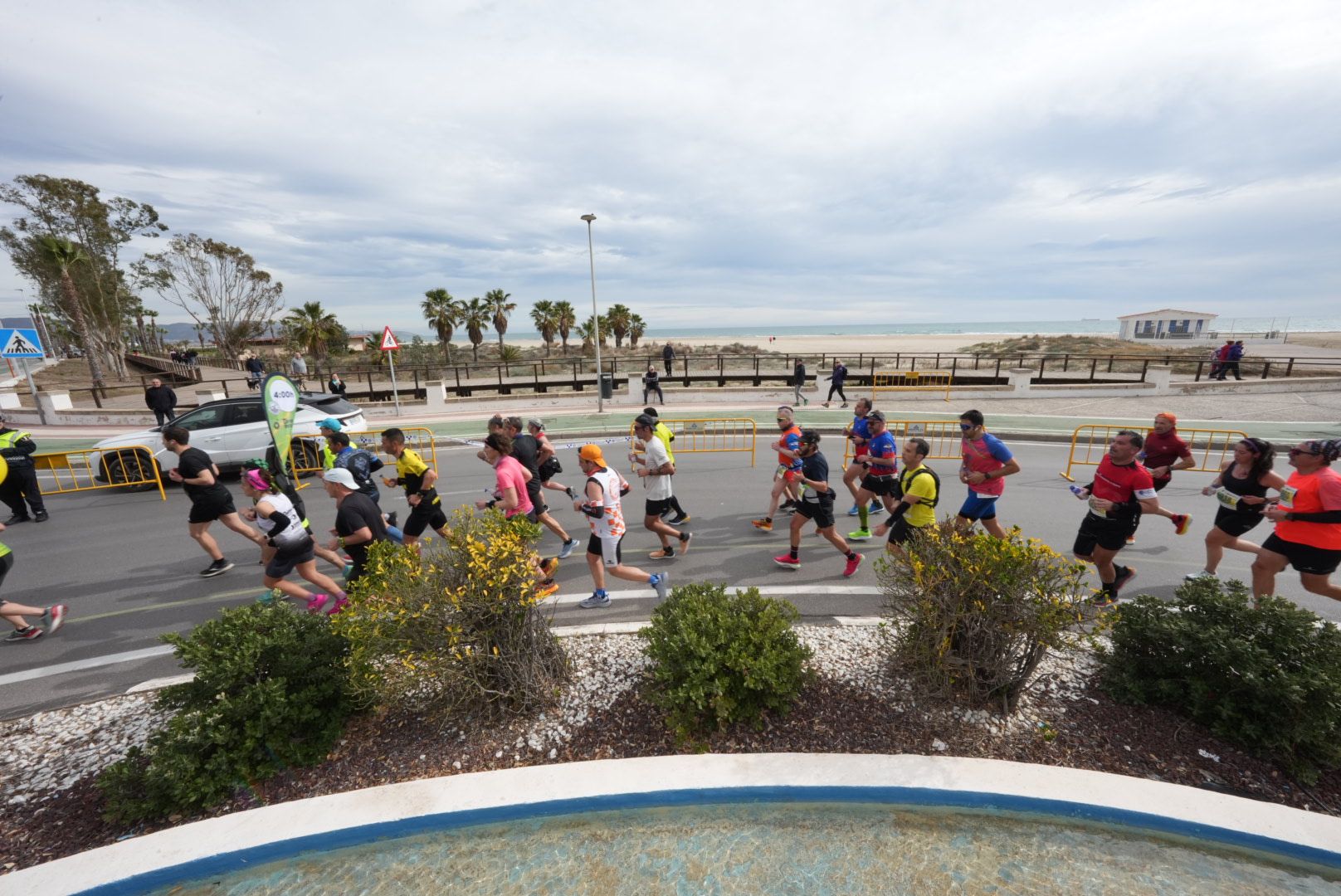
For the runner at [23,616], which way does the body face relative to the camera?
to the viewer's left

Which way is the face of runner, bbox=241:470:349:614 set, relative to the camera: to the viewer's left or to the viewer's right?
to the viewer's left

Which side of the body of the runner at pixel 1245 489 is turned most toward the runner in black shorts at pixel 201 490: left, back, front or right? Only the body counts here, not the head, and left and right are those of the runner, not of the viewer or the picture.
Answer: front

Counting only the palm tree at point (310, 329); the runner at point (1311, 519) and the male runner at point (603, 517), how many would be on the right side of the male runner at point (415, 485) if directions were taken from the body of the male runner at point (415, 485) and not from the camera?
1

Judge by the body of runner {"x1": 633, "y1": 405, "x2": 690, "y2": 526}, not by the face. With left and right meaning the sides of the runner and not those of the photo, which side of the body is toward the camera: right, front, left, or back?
left

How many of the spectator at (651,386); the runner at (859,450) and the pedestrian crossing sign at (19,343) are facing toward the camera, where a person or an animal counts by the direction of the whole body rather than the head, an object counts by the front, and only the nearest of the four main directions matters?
2

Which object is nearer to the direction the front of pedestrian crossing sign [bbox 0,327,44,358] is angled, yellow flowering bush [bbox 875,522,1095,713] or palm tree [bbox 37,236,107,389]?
the yellow flowering bush

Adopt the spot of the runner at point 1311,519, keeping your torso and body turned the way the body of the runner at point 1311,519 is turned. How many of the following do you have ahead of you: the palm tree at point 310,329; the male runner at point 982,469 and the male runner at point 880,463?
3

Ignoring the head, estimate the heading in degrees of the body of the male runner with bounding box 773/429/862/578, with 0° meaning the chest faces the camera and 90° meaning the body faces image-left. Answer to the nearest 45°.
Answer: approximately 90°

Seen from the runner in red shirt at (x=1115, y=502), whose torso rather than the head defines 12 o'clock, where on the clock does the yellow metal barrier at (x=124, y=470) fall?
The yellow metal barrier is roughly at 1 o'clock from the runner in red shirt.

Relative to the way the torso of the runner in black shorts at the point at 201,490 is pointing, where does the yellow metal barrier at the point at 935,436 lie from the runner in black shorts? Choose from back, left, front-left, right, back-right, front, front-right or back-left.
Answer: back

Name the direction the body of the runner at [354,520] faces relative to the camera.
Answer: to the viewer's left
